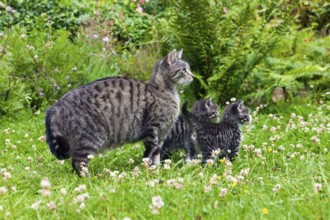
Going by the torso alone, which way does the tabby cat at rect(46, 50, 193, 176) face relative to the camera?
to the viewer's right

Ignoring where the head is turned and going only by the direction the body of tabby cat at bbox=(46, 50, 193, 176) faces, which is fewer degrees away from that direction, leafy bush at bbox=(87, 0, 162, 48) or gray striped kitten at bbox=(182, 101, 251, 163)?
the gray striped kitten

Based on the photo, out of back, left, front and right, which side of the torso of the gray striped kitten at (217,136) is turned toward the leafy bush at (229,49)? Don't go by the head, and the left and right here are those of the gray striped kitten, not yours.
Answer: left

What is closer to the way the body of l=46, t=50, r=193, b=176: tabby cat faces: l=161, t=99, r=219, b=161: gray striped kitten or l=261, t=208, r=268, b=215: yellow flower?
the gray striped kitten

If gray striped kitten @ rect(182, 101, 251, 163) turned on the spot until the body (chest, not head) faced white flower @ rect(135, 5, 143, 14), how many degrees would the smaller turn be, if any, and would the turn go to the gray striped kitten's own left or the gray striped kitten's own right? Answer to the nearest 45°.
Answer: approximately 90° to the gray striped kitten's own left

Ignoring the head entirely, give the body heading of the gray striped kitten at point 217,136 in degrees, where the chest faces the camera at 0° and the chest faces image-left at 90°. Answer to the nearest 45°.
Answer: approximately 270°

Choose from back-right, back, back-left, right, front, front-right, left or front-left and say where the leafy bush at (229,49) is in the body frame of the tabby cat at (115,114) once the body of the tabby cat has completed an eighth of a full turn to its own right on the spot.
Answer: left

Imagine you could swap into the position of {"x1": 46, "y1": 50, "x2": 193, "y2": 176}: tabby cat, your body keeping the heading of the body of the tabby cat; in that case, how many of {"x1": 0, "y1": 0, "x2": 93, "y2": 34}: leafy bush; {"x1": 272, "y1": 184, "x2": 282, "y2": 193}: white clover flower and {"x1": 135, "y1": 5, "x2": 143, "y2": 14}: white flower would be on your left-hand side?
2

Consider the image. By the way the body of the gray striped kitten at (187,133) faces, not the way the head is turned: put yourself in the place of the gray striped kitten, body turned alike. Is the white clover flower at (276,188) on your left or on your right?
on your right

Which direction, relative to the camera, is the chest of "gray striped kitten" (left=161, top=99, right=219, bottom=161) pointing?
to the viewer's right
